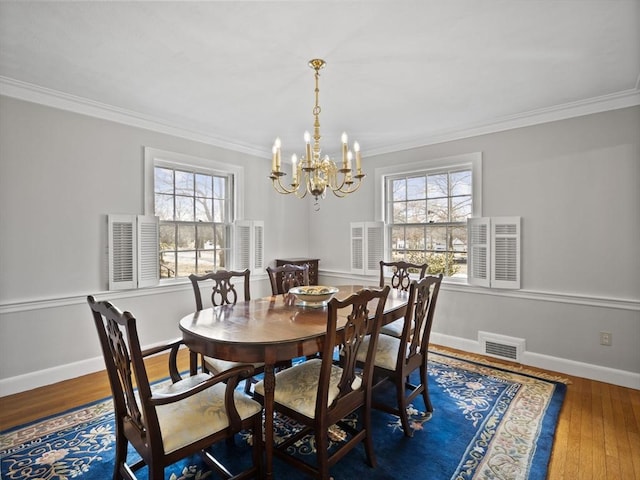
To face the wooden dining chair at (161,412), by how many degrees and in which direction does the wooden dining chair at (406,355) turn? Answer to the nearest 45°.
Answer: approximately 90° to its left

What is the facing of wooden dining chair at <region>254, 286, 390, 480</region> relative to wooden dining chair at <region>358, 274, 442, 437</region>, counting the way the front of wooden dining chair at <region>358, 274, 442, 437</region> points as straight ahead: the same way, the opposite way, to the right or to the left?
the same way

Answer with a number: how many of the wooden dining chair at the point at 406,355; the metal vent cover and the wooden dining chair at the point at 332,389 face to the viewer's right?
0

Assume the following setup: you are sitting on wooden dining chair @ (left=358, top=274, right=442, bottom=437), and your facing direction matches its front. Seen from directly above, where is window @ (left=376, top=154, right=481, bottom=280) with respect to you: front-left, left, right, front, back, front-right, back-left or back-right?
front-right

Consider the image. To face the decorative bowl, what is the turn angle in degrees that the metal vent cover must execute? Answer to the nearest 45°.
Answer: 0° — it already faces it

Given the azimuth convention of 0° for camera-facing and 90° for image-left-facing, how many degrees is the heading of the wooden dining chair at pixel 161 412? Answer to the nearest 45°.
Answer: approximately 225°

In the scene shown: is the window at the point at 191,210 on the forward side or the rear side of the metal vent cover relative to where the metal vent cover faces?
on the forward side

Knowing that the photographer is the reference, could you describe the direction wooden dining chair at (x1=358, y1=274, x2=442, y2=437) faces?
facing away from the viewer and to the left of the viewer

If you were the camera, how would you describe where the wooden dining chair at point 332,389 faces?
facing away from the viewer and to the left of the viewer

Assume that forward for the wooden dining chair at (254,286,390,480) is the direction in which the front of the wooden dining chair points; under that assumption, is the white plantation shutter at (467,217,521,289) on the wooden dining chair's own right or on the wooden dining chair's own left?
on the wooden dining chair's own right

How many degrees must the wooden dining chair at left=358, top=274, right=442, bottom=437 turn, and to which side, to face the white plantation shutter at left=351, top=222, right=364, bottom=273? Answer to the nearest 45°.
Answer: approximately 45° to its right

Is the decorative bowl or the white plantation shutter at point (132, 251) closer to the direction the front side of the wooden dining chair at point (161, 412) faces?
the decorative bowl

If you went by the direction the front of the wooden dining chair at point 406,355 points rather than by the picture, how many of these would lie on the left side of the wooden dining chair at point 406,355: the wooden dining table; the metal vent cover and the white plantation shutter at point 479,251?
0

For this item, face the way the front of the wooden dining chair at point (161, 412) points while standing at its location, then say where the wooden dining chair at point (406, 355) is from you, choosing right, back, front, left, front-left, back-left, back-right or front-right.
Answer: front-right

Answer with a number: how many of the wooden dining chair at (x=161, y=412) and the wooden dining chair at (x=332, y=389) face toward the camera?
0

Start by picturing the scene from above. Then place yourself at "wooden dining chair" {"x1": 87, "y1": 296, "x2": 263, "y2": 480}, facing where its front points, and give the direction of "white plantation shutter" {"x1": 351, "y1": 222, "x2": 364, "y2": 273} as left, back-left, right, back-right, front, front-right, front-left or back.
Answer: front

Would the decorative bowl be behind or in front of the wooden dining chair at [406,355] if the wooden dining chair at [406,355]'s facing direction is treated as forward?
in front

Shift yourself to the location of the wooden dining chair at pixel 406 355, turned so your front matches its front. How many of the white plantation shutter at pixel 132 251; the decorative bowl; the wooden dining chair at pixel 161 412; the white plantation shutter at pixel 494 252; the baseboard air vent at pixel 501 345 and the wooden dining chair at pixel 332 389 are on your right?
2

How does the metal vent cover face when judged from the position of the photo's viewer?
facing the viewer and to the left of the viewer

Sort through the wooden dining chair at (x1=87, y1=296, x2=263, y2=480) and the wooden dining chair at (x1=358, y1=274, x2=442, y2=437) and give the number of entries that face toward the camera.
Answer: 0

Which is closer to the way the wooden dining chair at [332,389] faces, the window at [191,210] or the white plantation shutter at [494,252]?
the window

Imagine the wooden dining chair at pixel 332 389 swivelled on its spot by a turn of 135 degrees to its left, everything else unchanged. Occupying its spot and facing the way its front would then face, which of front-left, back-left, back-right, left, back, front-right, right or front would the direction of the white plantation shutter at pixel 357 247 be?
back

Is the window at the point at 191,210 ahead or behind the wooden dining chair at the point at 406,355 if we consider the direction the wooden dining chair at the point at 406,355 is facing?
ahead

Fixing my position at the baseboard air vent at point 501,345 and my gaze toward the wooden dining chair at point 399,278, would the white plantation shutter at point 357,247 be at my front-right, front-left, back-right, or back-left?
front-right
